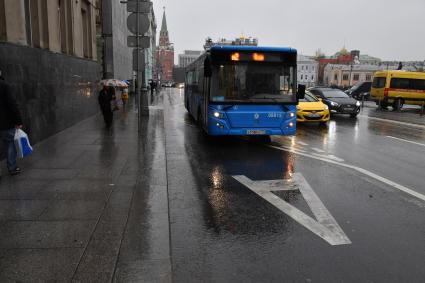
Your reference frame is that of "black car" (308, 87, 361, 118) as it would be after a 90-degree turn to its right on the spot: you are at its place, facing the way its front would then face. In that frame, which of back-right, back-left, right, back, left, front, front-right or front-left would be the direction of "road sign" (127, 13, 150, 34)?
front

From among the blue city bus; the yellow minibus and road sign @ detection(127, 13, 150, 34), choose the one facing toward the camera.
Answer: the blue city bus

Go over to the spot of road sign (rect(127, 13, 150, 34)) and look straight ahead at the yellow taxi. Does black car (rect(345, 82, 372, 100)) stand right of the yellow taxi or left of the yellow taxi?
left

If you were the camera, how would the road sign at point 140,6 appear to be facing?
facing away from the viewer

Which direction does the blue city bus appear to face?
toward the camera

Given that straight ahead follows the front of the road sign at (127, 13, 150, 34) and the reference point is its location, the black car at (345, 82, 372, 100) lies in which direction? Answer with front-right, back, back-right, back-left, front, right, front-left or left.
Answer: front-right

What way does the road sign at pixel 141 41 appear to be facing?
away from the camera

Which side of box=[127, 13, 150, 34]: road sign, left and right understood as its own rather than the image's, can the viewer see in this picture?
back
